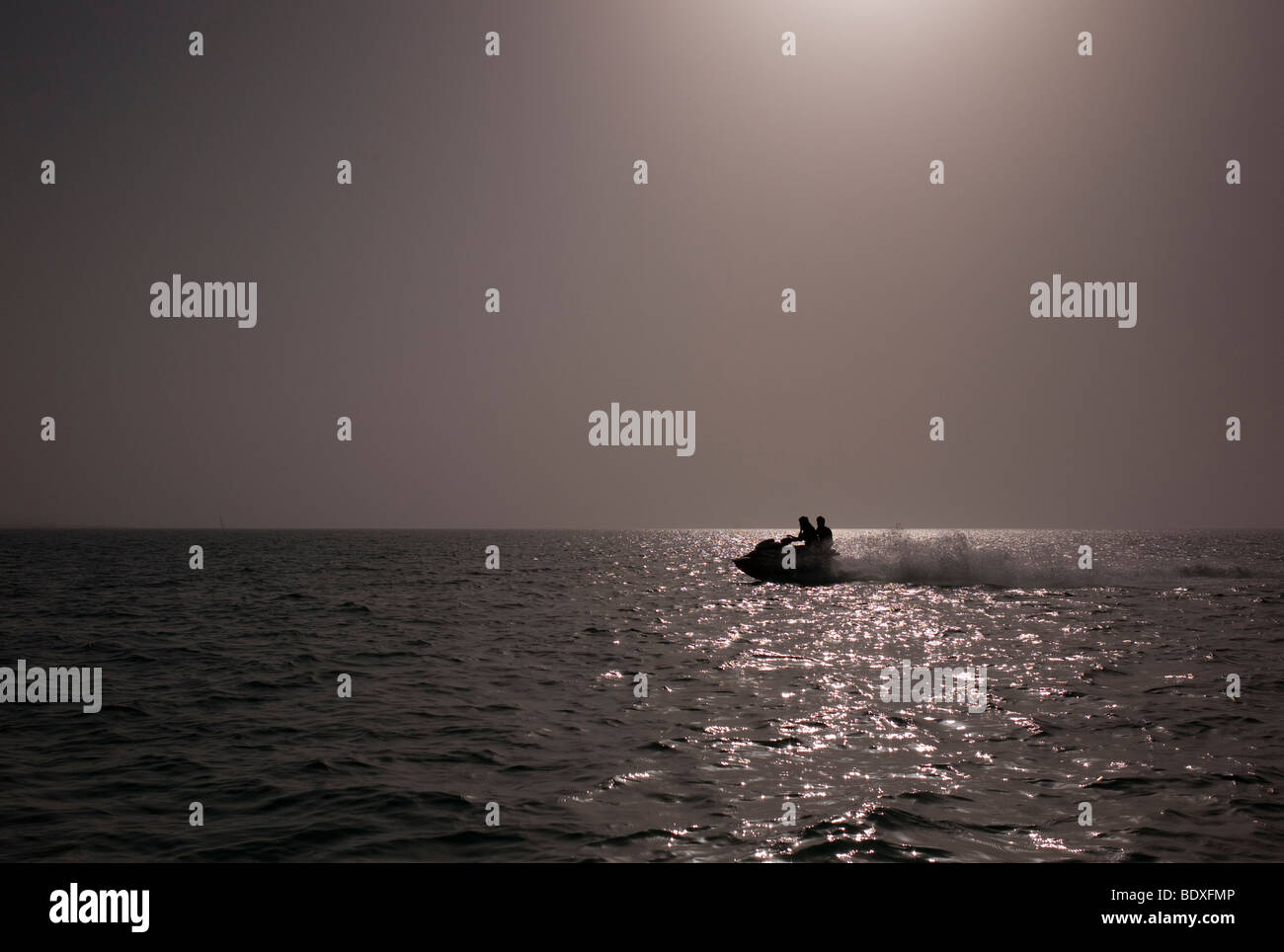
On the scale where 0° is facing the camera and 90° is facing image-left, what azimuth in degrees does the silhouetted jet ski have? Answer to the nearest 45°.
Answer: approximately 90°

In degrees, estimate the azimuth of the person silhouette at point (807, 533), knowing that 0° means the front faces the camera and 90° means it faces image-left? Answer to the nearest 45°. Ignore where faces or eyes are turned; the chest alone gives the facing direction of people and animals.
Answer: approximately 90°
